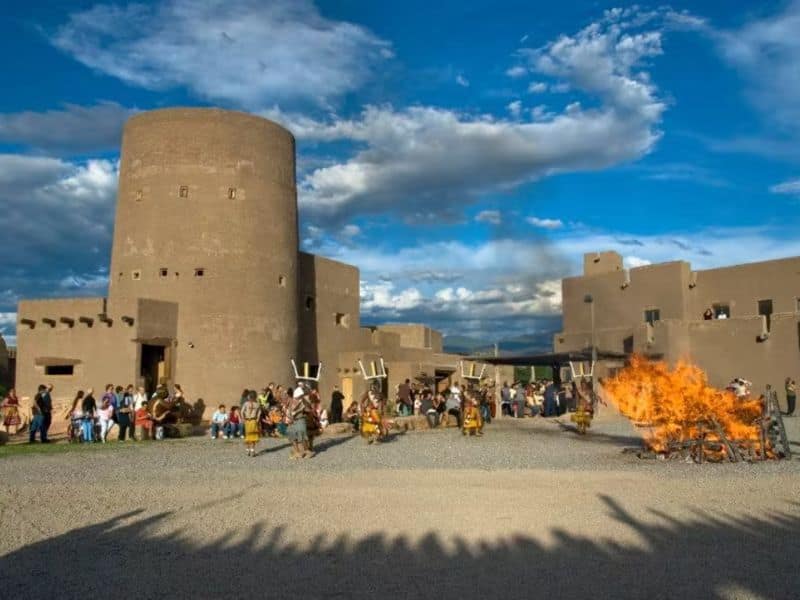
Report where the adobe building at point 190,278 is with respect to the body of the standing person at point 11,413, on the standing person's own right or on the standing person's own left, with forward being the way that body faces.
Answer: on the standing person's own left

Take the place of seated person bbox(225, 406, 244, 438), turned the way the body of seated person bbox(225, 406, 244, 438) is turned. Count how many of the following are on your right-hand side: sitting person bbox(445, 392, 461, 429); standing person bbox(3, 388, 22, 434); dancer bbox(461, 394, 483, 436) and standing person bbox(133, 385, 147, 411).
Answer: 2

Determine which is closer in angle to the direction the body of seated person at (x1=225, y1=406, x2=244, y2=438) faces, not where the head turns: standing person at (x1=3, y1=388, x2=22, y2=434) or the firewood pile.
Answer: the firewood pile

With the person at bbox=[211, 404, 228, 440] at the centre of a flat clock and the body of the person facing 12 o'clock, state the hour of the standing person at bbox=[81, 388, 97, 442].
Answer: The standing person is roughly at 2 o'clock from the person.

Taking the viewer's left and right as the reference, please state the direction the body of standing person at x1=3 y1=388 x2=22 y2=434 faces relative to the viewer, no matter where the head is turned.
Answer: facing the viewer and to the right of the viewer

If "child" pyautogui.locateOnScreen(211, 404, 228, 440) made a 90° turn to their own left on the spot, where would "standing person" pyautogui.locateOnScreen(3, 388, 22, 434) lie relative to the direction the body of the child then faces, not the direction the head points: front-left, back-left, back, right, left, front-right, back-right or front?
back

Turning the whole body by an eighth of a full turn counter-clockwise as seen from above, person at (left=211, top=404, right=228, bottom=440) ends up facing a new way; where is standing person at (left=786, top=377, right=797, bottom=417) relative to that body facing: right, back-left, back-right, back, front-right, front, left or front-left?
front-left

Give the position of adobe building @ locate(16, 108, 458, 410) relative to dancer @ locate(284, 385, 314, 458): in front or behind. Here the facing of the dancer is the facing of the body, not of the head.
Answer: behind

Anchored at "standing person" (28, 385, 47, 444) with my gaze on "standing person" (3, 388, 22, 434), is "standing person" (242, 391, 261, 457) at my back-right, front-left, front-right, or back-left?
back-right

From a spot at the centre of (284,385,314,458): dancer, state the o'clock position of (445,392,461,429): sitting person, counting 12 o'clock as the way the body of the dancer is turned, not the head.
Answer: The sitting person is roughly at 7 o'clock from the dancer.
